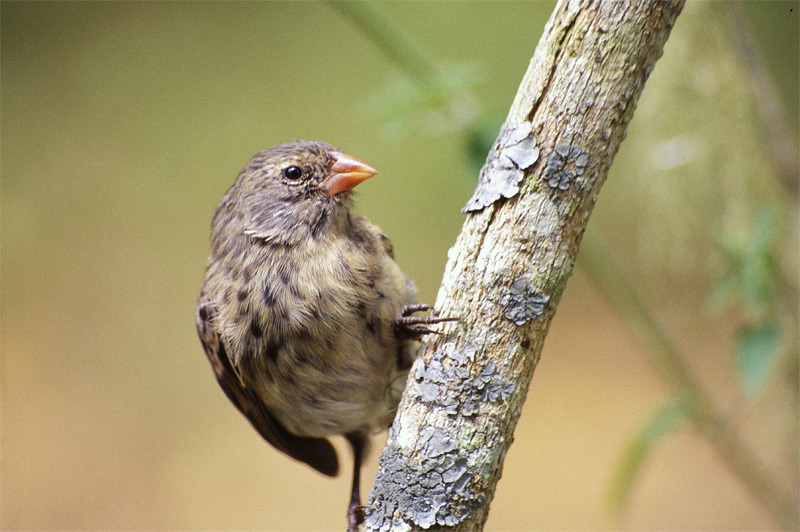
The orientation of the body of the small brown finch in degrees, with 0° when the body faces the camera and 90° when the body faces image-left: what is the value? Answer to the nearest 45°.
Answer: approximately 315°
